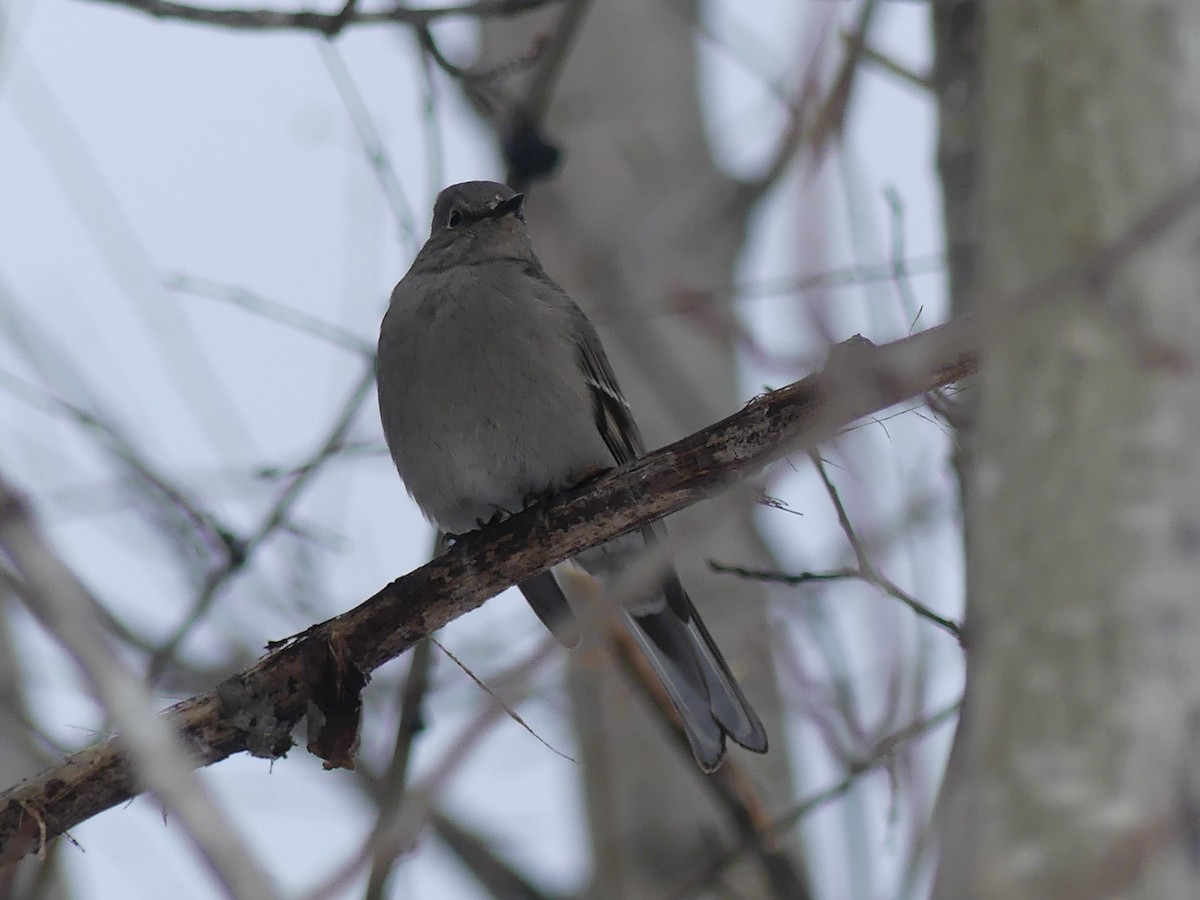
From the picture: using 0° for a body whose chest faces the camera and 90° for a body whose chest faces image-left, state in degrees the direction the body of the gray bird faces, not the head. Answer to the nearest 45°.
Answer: approximately 45°
